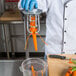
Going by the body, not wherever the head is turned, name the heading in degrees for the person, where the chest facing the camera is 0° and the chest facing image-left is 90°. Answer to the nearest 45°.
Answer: approximately 0°
